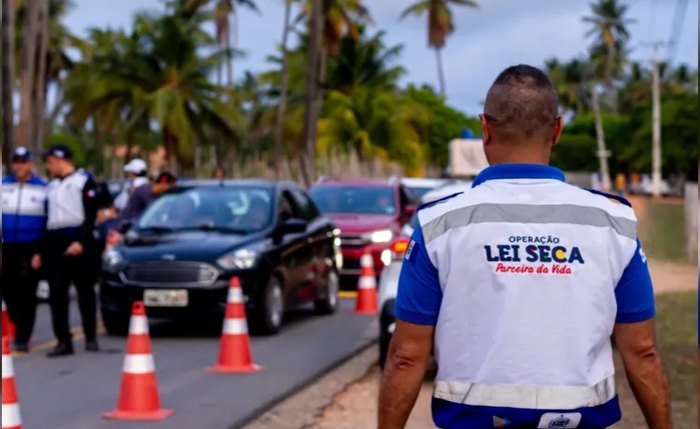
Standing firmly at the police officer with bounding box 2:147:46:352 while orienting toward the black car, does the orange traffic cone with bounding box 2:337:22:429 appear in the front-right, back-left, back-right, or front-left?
back-right

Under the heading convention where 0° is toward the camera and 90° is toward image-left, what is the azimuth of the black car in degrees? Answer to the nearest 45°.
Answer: approximately 45°

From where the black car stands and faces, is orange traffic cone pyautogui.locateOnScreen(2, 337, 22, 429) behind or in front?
in front

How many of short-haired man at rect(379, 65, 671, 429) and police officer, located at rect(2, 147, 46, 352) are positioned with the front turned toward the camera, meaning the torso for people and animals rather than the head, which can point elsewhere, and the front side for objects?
1

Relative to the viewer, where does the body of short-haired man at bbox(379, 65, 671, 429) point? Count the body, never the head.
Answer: away from the camera

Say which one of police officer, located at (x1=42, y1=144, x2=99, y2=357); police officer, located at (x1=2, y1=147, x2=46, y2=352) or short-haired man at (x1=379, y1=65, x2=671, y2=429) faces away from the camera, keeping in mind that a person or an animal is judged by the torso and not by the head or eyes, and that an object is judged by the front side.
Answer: the short-haired man

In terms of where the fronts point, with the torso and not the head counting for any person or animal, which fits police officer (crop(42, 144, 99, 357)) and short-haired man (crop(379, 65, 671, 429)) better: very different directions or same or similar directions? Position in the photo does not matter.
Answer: very different directions

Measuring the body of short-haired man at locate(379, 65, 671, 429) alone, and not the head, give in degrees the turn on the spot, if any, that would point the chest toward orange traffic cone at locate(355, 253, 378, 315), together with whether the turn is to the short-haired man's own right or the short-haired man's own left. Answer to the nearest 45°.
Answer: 0° — they already face it

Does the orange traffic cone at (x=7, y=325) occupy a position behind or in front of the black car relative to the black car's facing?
in front

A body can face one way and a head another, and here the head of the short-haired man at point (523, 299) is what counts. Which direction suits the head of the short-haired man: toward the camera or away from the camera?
away from the camera
